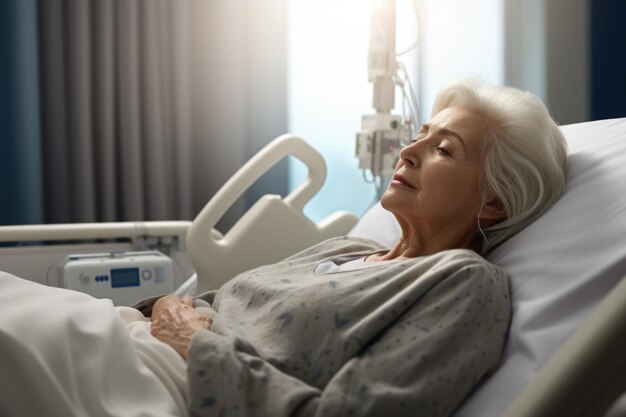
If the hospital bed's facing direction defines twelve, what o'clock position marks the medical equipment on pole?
The medical equipment on pole is roughly at 3 o'clock from the hospital bed.

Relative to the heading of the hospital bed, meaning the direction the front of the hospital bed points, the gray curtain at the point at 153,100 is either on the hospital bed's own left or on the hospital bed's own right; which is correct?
on the hospital bed's own right

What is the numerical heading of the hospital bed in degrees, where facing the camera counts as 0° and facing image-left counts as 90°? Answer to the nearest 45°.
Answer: approximately 90°
